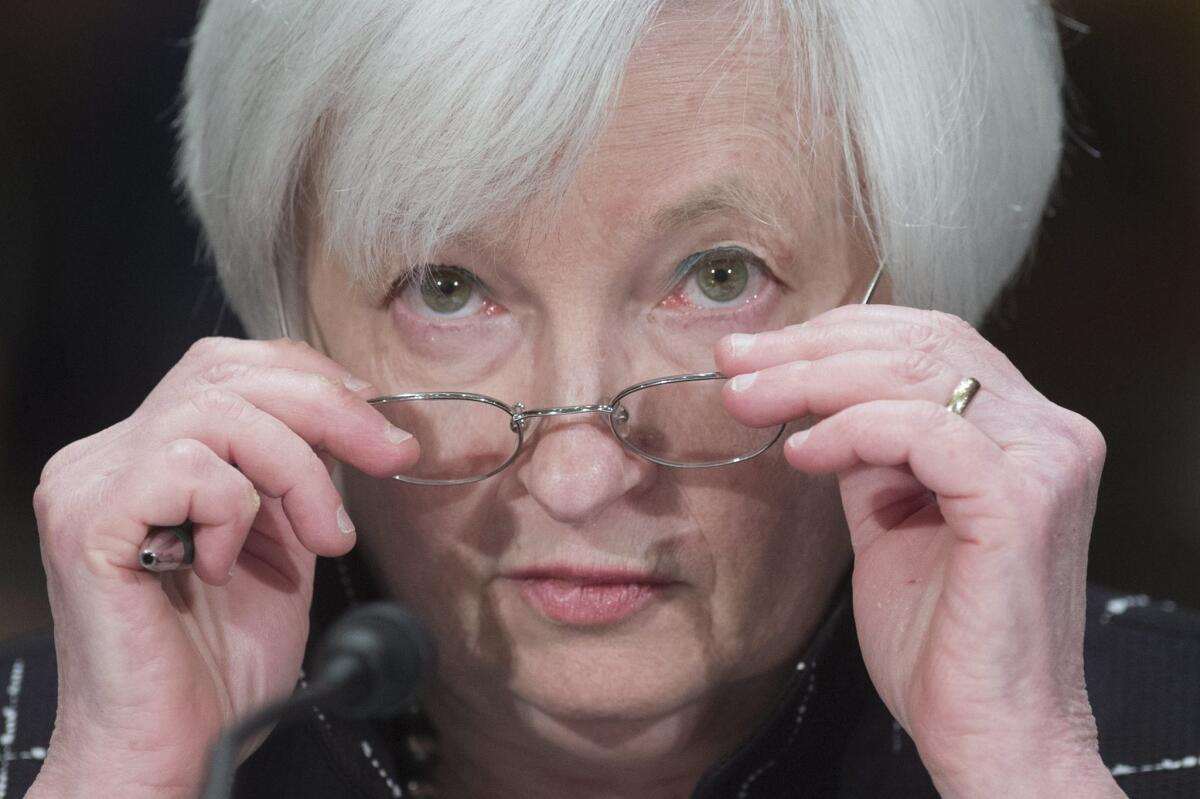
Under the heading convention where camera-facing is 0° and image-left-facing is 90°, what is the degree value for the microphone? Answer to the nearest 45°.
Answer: approximately 225°

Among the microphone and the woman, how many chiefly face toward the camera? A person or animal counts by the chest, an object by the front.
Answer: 1

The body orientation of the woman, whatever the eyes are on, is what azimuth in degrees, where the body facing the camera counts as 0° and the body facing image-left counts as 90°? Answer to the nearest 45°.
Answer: approximately 0°
